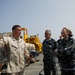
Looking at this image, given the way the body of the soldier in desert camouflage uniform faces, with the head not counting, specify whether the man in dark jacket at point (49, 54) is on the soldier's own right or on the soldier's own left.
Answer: on the soldier's own left

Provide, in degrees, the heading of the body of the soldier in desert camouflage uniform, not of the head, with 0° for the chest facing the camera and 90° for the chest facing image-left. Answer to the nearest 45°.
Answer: approximately 315°
